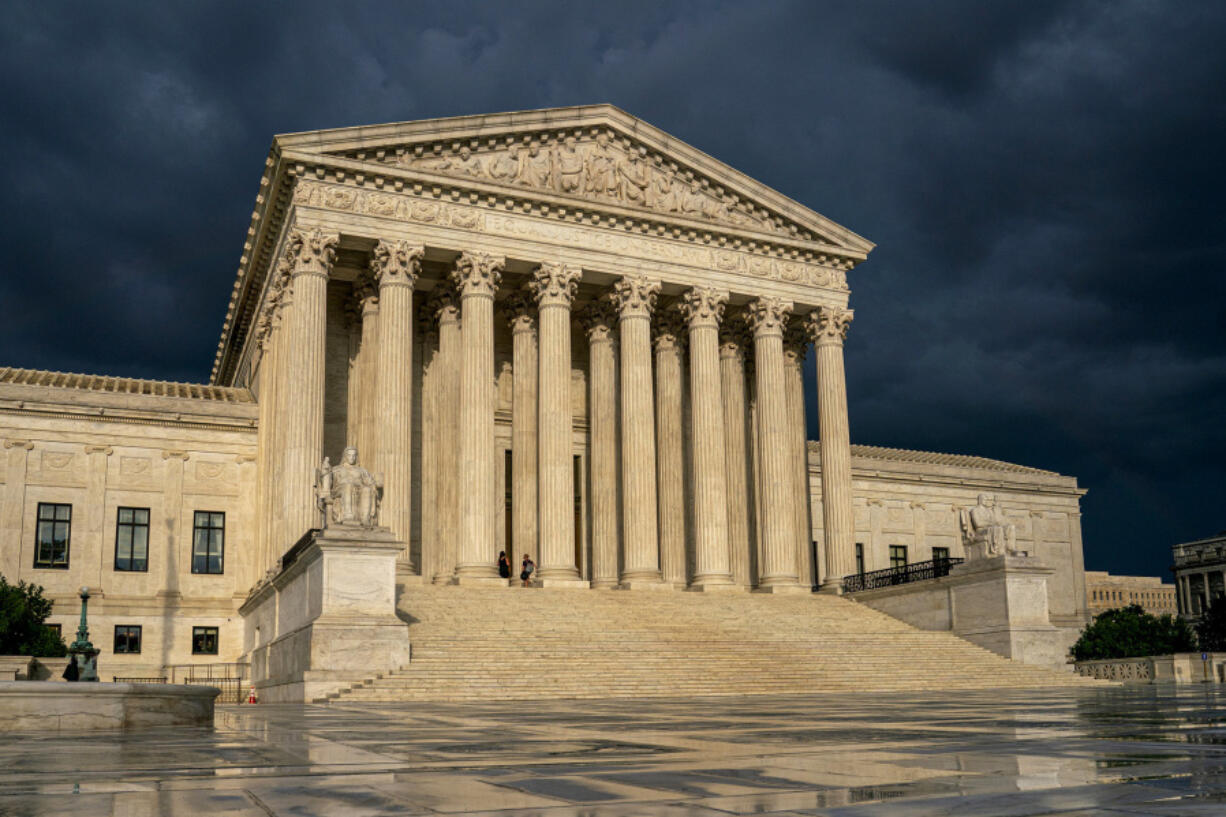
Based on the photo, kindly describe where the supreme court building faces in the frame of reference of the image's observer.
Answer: facing the viewer and to the right of the viewer

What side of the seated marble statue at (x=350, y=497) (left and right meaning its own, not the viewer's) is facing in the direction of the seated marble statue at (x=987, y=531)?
left

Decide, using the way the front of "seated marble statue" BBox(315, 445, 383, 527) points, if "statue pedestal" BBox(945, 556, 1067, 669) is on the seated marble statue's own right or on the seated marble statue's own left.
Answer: on the seated marble statue's own left

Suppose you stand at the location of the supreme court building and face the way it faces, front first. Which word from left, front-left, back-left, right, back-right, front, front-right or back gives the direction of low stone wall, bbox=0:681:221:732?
front-right

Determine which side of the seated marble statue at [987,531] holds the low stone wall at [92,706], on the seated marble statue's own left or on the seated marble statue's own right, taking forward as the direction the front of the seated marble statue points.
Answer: on the seated marble statue's own right

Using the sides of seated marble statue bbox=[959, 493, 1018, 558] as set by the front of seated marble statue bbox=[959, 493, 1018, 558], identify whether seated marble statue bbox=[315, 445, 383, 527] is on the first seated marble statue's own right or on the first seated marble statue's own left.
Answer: on the first seated marble statue's own right

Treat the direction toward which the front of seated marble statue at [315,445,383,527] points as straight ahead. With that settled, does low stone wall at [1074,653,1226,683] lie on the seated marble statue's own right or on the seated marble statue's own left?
on the seated marble statue's own left

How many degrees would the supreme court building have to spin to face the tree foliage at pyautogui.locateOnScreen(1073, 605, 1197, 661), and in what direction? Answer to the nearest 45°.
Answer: approximately 45° to its left

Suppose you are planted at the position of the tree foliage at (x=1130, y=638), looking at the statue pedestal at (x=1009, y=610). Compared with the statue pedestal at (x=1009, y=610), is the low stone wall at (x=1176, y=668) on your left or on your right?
left

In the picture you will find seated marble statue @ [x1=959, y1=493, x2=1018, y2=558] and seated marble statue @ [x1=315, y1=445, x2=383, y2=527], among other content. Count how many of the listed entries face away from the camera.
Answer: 0

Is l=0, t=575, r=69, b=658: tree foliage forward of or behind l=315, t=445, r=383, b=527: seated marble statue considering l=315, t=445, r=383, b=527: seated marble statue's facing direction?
behind
